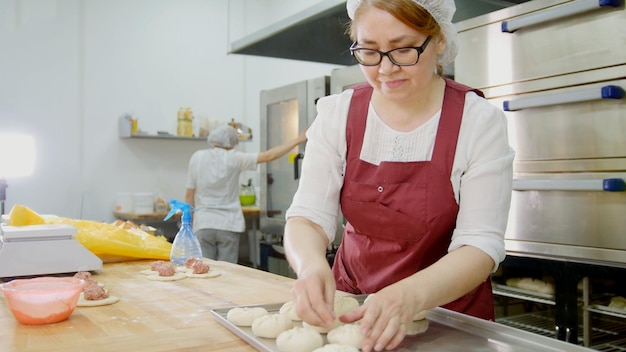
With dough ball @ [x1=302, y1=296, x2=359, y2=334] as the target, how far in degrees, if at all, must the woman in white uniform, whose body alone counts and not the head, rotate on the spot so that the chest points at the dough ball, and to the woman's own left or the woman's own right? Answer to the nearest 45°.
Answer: approximately 180°

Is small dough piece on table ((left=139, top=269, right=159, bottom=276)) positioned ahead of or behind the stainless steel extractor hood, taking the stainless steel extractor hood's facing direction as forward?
ahead

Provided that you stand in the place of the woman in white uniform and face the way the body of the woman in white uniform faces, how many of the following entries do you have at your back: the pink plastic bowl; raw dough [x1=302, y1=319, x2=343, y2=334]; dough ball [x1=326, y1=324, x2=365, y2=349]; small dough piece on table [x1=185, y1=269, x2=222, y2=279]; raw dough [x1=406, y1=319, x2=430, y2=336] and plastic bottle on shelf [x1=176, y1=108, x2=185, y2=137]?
5

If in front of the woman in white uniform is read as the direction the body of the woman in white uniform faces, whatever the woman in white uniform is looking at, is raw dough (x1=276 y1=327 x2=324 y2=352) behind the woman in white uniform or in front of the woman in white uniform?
behind

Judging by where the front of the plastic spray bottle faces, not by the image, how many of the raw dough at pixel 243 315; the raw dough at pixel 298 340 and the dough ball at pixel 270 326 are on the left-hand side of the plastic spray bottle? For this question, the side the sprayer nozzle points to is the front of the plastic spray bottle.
3

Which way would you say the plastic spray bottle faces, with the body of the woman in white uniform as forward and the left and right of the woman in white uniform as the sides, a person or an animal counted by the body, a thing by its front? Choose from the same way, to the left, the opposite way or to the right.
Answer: to the left

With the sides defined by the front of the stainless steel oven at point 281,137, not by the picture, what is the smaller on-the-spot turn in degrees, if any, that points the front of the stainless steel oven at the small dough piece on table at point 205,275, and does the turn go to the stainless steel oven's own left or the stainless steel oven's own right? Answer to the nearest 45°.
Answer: approximately 45° to the stainless steel oven's own left

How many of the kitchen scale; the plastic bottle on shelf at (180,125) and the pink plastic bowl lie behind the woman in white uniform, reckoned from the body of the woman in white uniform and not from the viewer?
2

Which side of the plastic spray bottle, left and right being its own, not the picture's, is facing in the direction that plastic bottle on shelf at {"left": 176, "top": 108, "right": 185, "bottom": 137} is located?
right

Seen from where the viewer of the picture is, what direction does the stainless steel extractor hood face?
facing the viewer and to the left of the viewer

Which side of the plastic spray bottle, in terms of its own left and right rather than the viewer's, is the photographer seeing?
left

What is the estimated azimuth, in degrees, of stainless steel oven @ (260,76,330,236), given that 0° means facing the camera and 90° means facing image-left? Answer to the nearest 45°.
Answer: approximately 45°

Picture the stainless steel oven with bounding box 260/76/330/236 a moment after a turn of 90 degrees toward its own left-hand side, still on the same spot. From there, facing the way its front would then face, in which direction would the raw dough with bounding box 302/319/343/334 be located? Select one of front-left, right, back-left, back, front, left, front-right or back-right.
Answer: front-right

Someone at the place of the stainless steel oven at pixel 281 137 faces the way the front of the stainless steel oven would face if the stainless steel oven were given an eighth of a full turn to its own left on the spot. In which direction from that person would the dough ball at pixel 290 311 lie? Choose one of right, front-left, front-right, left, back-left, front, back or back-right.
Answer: front

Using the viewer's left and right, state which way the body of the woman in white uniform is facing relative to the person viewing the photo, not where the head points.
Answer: facing away from the viewer
